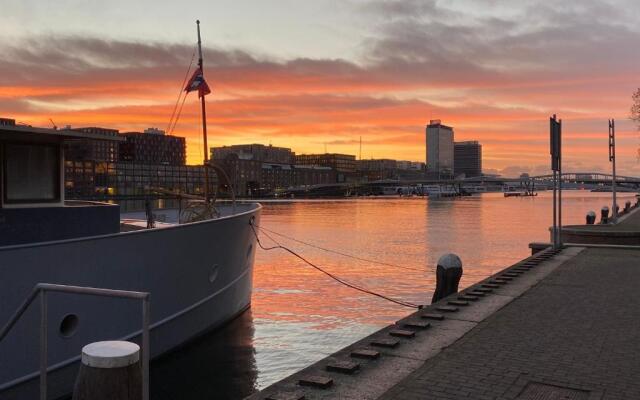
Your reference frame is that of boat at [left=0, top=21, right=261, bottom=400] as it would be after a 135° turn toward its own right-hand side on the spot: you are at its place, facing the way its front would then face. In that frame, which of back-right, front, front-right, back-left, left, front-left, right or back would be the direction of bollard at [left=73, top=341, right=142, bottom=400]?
front

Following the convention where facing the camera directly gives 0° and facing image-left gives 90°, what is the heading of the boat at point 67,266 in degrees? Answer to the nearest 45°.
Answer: approximately 225°

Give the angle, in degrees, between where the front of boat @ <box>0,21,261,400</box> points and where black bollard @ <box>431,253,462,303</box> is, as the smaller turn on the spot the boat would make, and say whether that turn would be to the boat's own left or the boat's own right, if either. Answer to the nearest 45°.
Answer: approximately 45° to the boat's own right
